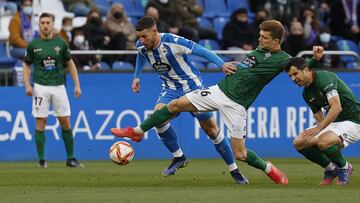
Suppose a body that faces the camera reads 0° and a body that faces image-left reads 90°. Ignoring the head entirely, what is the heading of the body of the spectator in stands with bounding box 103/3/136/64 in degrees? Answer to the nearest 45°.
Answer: approximately 0°

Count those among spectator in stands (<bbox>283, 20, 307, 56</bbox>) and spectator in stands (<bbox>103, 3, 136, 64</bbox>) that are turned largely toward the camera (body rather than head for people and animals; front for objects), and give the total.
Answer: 2

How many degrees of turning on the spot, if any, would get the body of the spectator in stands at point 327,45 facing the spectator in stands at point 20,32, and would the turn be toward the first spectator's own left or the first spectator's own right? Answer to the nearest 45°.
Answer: approximately 45° to the first spectator's own right

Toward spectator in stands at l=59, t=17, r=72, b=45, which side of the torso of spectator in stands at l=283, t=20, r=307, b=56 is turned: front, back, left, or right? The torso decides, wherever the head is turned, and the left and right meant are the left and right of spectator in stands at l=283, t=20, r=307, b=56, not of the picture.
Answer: right

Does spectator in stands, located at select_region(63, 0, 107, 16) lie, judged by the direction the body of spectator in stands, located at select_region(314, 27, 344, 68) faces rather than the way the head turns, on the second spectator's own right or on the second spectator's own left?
on the second spectator's own right

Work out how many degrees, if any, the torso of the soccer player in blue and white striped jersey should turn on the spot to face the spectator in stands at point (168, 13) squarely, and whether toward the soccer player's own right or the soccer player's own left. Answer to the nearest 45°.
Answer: approximately 135° to the soccer player's own right
